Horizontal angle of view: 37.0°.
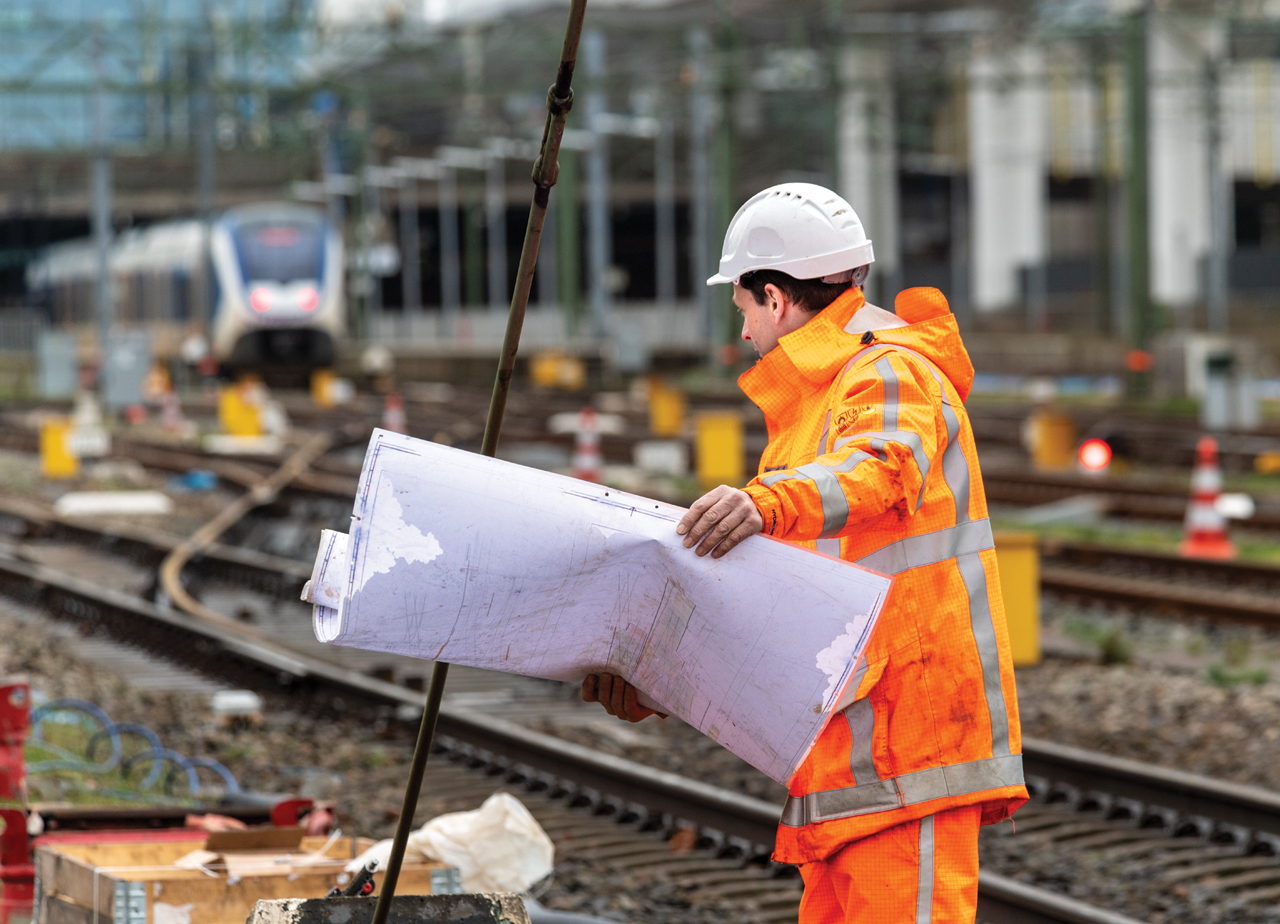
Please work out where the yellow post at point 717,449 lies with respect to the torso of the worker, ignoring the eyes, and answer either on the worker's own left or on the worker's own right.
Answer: on the worker's own right

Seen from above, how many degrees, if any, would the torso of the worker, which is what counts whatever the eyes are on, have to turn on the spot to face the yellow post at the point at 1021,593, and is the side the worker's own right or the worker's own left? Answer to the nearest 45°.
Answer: approximately 90° to the worker's own right

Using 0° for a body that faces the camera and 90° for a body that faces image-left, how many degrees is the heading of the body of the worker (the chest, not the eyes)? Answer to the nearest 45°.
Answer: approximately 90°

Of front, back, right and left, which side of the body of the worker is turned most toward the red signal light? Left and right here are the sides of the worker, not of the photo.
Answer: right

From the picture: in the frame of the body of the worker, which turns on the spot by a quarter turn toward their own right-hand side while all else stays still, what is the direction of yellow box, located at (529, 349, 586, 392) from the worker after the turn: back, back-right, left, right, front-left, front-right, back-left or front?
front

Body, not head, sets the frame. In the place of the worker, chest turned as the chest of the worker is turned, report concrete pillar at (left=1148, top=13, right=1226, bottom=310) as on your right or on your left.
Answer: on your right

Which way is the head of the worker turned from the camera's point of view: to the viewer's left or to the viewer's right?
to the viewer's left

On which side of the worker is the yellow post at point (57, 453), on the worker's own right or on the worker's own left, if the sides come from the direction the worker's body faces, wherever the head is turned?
on the worker's own right

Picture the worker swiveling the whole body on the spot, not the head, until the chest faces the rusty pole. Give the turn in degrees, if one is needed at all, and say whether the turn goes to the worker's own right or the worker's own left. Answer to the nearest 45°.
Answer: approximately 45° to the worker's own left

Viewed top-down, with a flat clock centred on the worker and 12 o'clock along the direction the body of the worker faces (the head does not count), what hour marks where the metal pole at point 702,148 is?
The metal pole is roughly at 3 o'clock from the worker.

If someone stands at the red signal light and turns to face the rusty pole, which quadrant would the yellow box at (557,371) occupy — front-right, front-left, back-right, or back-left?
back-right
